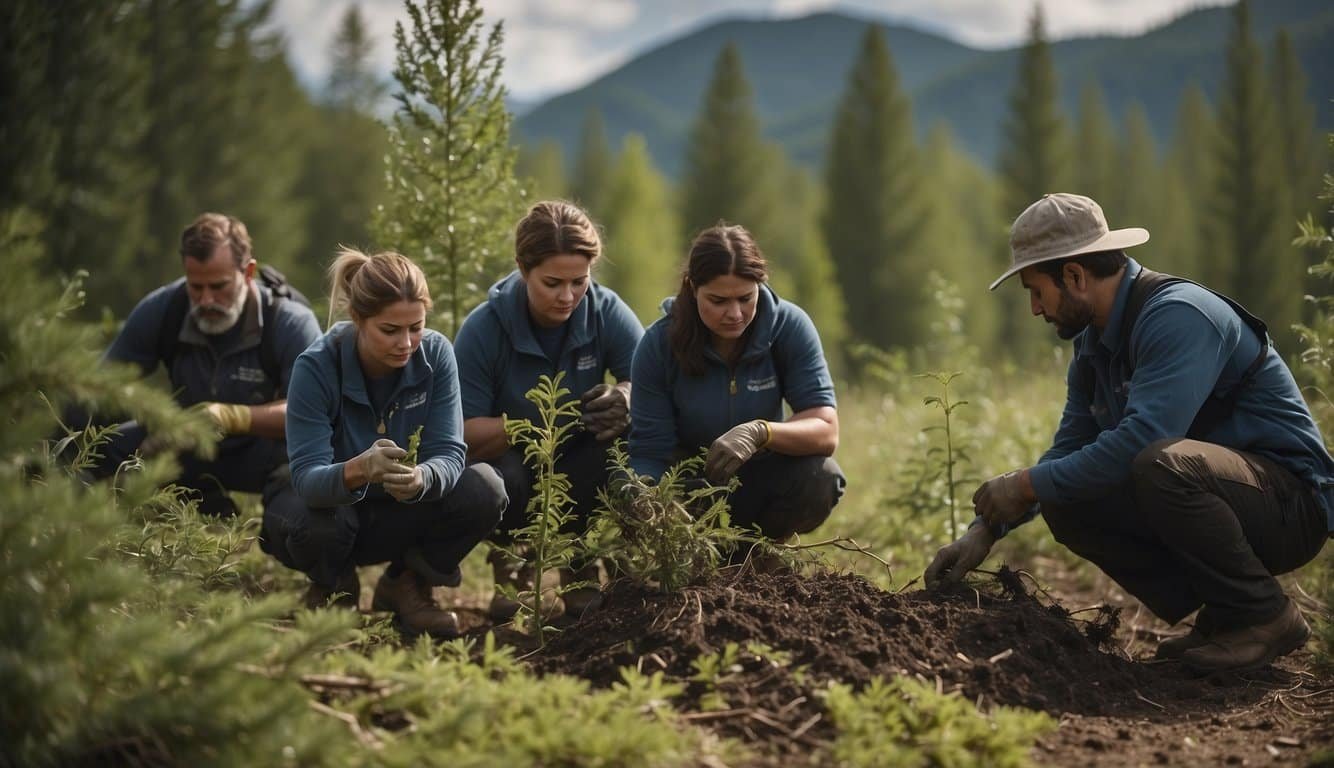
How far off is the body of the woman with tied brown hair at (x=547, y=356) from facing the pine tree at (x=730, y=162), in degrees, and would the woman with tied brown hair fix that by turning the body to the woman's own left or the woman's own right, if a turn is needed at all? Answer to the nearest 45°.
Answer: approximately 180°

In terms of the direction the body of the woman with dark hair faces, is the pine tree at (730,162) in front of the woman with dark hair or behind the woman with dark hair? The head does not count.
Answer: behind

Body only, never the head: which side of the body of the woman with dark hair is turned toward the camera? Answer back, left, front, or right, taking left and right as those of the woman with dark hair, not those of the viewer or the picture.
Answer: front

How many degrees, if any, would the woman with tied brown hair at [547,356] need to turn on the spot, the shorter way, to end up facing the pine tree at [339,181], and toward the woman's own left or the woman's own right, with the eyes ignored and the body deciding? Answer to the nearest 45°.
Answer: approximately 180°

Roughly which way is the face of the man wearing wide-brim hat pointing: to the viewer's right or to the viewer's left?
to the viewer's left

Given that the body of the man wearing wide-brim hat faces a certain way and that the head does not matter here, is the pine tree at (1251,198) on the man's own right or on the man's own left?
on the man's own right

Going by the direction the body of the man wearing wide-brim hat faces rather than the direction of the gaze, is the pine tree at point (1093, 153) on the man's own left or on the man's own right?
on the man's own right

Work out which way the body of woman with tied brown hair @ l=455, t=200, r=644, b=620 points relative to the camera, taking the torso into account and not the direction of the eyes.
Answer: toward the camera

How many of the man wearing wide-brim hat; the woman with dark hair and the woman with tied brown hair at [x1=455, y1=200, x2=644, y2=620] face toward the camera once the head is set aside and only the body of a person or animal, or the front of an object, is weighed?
2

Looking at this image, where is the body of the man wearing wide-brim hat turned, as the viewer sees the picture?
to the viewer's left

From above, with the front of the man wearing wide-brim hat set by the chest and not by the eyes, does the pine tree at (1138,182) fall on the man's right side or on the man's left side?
on the man's right side

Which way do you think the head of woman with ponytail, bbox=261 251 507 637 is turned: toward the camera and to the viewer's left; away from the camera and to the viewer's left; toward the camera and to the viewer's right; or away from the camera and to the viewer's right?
toward the camera and to the viewer's right

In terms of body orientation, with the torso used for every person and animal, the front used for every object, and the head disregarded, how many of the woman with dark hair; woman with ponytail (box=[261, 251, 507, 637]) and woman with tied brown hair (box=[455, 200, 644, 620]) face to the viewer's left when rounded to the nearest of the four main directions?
0
